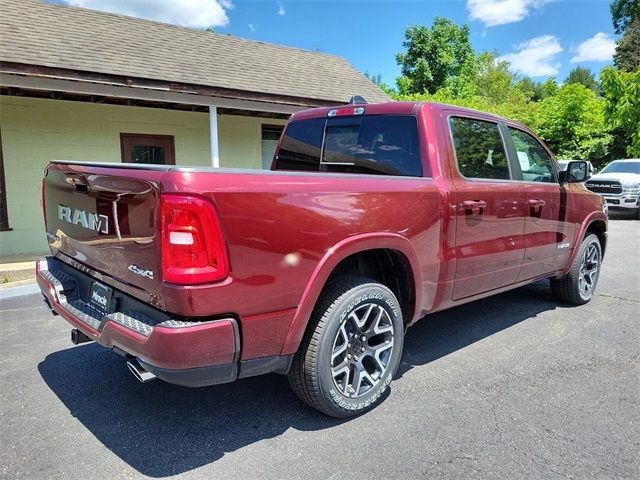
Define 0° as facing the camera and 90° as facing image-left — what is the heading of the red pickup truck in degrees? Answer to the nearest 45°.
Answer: approximately 225°

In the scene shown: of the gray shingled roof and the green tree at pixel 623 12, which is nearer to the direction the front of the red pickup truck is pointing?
the green tree

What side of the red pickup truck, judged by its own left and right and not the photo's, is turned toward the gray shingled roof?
left

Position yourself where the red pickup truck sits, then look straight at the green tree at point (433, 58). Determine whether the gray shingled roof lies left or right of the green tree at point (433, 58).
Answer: left

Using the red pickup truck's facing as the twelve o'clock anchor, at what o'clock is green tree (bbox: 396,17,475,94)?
The green tree is roughly at 11 o'clock from the red pickup truck.

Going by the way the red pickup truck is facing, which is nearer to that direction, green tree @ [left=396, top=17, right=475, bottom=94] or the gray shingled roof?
the green tree
